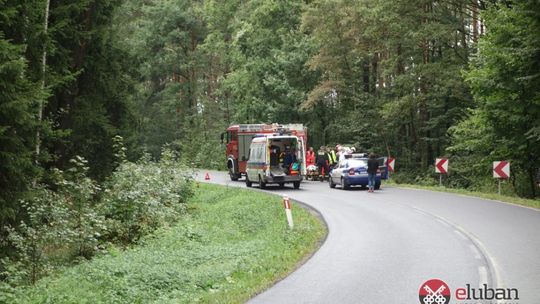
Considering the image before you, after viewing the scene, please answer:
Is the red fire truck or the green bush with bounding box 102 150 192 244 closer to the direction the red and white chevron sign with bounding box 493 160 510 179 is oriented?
the green bush

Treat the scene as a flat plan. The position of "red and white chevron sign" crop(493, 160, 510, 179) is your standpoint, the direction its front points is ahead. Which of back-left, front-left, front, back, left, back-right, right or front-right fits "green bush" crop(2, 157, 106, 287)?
front-right

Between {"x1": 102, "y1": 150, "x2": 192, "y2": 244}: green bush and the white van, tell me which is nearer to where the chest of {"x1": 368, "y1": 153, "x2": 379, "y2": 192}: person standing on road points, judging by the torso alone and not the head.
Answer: the white van

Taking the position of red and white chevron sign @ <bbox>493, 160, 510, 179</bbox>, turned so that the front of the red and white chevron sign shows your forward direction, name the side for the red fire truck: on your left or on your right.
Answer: on your right

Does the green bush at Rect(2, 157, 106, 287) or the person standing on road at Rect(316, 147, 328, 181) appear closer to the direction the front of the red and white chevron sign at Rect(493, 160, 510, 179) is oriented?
the green bush

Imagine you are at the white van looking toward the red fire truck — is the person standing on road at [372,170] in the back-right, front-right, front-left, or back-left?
back-right
